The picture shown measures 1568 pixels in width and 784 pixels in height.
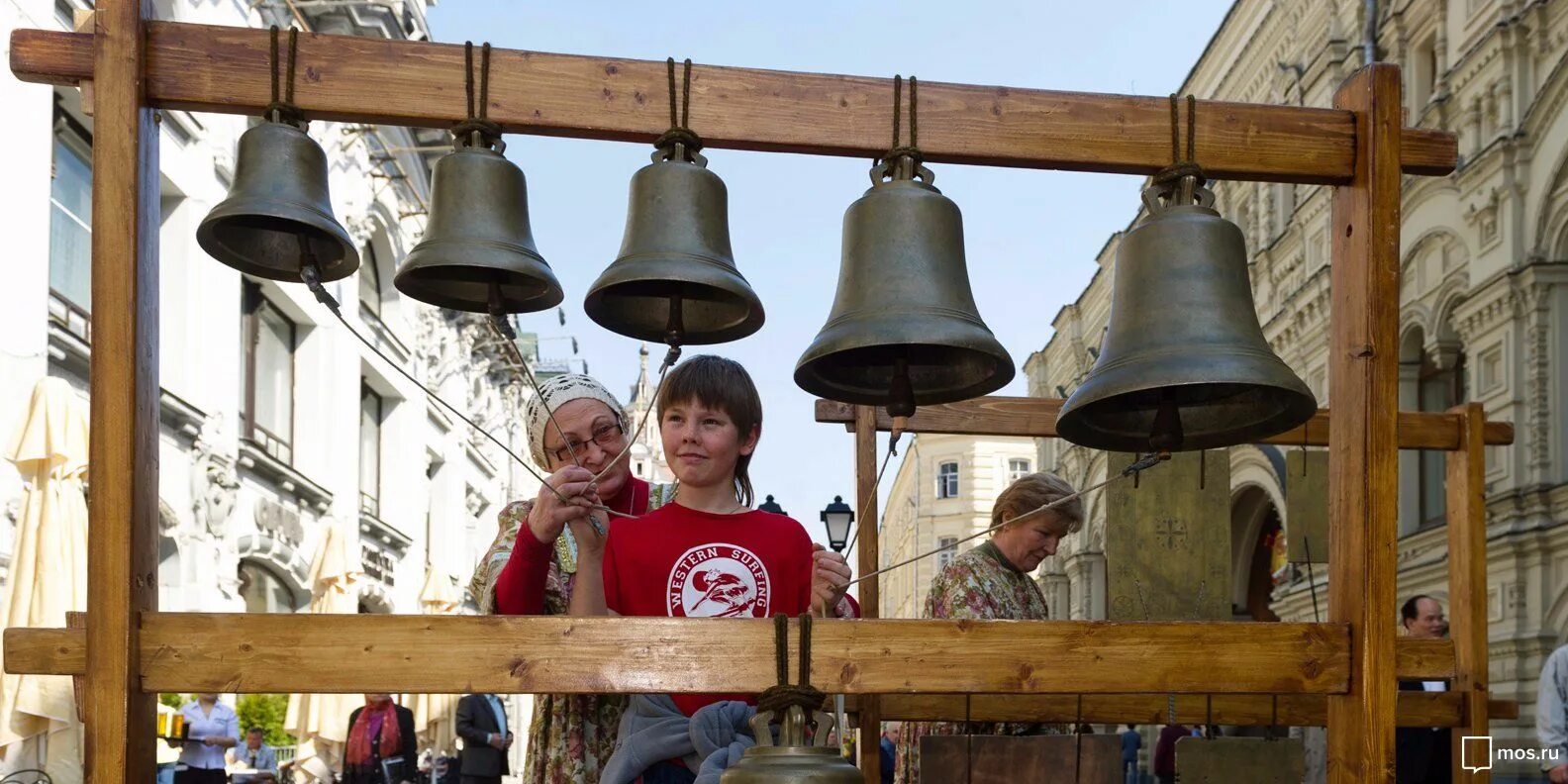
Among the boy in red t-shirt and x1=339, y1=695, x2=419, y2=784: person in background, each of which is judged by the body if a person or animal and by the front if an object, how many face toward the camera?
2

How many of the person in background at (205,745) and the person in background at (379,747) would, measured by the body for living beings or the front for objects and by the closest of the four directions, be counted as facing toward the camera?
2

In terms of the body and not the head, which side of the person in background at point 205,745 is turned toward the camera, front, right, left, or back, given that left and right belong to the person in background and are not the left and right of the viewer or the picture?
front

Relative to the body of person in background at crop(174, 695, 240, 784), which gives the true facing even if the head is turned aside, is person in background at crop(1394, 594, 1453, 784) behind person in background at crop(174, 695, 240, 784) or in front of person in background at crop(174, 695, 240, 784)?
in front

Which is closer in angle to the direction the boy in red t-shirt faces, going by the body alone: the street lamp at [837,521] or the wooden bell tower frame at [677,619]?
the wooden bell tower frame

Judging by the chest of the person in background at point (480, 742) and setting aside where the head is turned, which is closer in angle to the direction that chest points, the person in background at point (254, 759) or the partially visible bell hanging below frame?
the partially visible bell hanging below frame

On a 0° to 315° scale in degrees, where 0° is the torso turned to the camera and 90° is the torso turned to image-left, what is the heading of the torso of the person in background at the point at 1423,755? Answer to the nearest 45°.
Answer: approximately 315°

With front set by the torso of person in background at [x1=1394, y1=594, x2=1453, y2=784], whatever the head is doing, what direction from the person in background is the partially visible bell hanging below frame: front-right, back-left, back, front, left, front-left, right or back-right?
front-right

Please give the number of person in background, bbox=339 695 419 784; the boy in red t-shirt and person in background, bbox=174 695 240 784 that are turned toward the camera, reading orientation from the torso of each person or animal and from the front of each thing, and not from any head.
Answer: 3

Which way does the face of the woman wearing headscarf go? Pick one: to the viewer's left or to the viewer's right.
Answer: to the viewer's right

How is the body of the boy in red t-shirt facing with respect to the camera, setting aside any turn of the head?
toward the camera

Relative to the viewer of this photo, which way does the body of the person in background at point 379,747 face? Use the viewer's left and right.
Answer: facing the viewer
